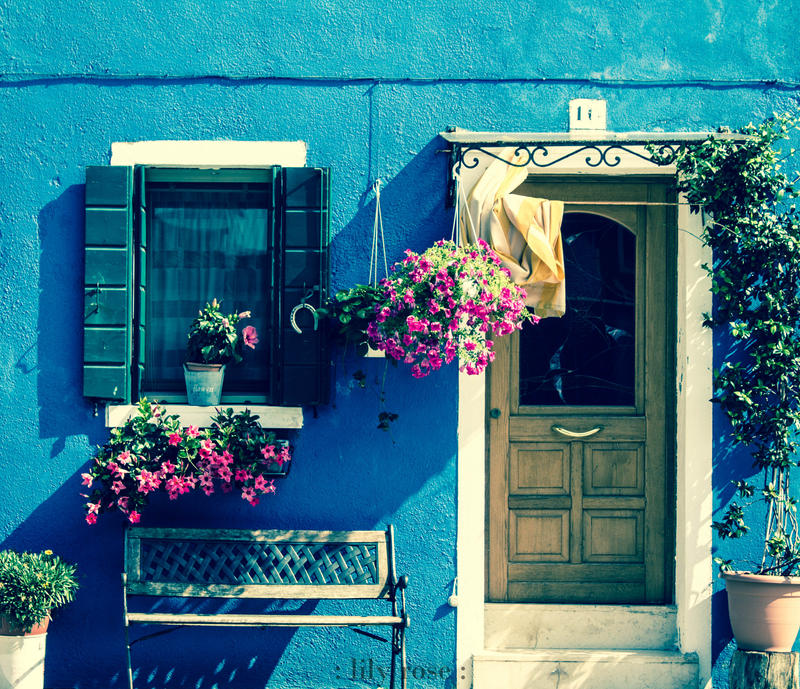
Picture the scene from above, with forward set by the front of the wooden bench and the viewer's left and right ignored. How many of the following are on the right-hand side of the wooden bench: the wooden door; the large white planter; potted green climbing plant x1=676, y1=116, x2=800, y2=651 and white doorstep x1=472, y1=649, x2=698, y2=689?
1

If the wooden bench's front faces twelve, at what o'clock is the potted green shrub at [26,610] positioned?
The potted green shrub is roughly at 3 o'clock from the wooden bench.

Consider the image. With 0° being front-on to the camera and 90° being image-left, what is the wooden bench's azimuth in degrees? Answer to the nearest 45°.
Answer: approximately 0°

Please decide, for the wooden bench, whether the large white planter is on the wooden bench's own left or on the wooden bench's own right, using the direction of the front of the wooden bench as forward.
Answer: on the wooden bench's own right

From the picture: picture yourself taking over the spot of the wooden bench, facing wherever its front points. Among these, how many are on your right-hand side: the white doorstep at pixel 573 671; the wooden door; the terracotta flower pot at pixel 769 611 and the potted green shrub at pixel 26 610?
1

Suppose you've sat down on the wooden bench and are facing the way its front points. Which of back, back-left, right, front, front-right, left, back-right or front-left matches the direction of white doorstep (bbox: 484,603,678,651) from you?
left

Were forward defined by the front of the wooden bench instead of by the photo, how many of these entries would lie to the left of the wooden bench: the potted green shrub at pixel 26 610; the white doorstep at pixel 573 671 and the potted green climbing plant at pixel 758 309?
2

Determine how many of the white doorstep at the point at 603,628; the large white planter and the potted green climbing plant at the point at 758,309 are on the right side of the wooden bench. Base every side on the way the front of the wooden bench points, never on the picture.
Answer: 1

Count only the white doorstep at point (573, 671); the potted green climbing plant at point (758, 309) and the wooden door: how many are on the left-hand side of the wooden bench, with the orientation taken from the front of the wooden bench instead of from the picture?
3

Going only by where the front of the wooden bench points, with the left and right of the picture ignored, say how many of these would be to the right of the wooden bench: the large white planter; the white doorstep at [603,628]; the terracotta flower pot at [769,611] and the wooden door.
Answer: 1

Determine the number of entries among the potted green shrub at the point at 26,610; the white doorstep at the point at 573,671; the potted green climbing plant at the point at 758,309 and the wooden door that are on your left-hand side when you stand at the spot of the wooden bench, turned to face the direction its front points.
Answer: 3

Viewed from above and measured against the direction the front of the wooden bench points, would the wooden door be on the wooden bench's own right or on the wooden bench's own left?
on the wooden bench's own left

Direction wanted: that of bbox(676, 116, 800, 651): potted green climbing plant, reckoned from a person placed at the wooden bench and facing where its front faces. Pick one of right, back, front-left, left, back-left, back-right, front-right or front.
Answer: left
